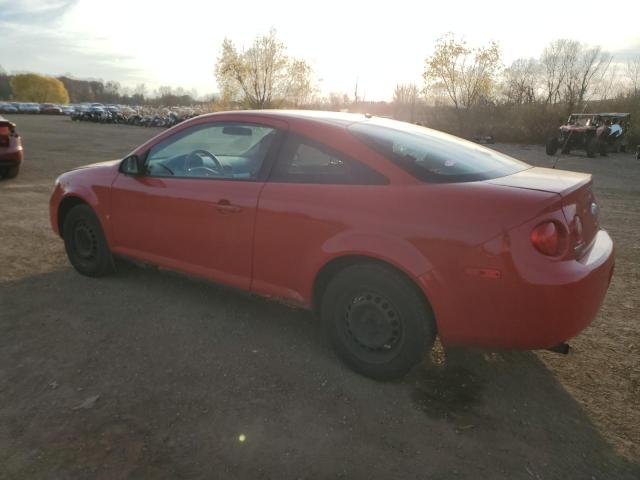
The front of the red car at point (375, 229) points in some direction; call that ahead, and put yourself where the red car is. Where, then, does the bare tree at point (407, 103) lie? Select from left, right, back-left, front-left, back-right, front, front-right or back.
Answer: front-right

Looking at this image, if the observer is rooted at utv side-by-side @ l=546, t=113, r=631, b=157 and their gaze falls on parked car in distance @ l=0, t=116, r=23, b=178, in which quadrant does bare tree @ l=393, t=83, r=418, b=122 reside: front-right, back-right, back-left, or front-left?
back-right

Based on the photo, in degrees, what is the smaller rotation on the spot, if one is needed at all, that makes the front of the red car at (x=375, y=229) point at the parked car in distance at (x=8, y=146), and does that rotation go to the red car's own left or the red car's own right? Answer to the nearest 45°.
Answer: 0° — it already faces it

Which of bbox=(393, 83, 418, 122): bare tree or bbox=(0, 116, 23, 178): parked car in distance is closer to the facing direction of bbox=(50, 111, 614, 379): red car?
the parked car in distance

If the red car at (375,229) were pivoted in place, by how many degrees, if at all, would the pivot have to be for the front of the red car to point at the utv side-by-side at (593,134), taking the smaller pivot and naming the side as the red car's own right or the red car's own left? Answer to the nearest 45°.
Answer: approximately 90° to the red car's own right

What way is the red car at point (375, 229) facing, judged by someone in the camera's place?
facing away from the viewer and to the left of the viewer

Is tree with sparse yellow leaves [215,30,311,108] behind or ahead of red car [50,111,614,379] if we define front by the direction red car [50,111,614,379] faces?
ahead
